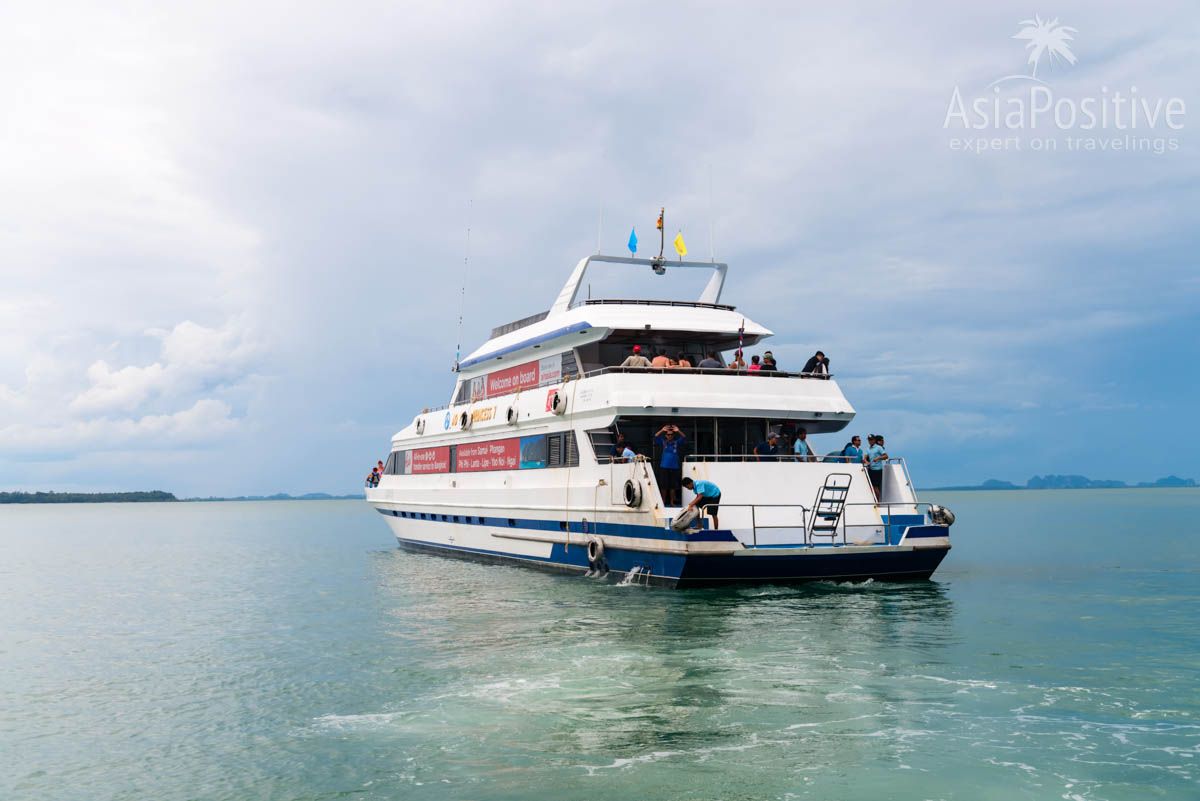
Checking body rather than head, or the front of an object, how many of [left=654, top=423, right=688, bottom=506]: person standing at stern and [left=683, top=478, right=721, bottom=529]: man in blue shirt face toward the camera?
1

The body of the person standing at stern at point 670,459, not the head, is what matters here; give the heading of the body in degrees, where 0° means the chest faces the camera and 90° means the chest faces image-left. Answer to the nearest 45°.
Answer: approximately 0°

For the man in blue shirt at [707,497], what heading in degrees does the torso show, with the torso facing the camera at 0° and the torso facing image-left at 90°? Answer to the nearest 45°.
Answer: approximately 90°

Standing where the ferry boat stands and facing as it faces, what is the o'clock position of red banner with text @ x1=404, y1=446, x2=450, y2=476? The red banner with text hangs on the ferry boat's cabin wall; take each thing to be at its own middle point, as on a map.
The red banner with text is roughly at 12 o'clock from the ferry boat.

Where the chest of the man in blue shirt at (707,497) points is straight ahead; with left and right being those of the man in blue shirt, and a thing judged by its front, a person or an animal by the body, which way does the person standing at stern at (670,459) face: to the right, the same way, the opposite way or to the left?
to the left

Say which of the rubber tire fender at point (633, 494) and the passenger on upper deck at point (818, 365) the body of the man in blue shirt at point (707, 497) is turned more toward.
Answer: the rubber tire fender

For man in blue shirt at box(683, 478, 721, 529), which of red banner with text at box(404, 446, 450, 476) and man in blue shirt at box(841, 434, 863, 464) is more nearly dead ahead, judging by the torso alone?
the red banner with text

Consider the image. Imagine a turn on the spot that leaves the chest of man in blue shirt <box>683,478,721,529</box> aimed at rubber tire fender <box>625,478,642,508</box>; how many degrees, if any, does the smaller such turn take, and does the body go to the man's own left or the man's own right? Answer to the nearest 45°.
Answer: approximately 45° to the man's own right

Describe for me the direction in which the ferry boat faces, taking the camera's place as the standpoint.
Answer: facing away from the viewer and to the left of the viewer

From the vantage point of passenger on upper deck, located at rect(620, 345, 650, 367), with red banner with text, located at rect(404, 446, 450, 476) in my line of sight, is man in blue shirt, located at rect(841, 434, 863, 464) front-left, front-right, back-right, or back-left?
back-right

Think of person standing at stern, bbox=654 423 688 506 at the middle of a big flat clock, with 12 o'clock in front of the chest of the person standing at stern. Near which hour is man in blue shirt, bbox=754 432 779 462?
The man in blue shirt is roughly at 8 o'clock from the person standing at stern.

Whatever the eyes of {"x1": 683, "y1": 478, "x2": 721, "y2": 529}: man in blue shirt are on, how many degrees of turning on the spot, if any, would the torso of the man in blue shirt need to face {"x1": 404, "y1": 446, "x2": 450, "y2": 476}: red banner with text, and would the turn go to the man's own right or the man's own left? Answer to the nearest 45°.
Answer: approximately 45° to the man's own right
